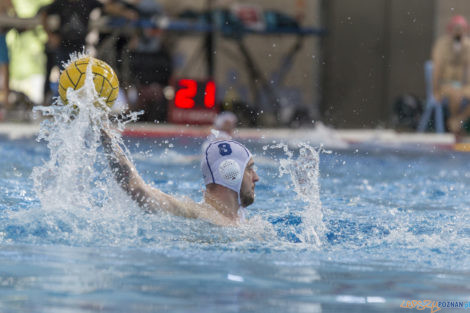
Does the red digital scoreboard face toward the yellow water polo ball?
yes

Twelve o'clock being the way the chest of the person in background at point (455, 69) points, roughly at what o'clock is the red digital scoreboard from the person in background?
The red digital scoreboard is roughly at 3 o'clock from the person in background.

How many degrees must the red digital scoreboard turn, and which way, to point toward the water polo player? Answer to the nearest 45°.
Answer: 0° — it already faces them

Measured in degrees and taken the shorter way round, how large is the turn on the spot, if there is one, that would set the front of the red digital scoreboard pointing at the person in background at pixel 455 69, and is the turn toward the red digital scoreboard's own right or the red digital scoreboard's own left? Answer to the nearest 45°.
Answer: approximately 90° to the red digital scoreboard's own left

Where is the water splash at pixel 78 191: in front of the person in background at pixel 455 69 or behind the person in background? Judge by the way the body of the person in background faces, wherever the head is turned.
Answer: in front

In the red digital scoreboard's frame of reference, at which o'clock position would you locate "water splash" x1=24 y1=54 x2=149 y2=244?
The water splash is roughly at 12 o'clock from the red digital scoreboard.

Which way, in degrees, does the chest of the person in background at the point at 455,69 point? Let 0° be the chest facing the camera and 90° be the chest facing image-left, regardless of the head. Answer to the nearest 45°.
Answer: approximately 0°

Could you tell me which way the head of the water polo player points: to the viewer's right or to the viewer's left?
to the viewer's right

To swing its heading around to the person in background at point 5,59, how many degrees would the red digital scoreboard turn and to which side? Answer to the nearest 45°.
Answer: approximately 90° to its right

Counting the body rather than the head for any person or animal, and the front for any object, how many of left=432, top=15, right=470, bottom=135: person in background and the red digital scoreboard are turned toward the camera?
2

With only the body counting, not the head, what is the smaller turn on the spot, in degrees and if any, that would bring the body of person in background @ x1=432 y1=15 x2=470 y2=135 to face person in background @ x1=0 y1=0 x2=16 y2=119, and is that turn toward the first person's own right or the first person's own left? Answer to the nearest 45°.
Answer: approximately 90° to the first person's own right
